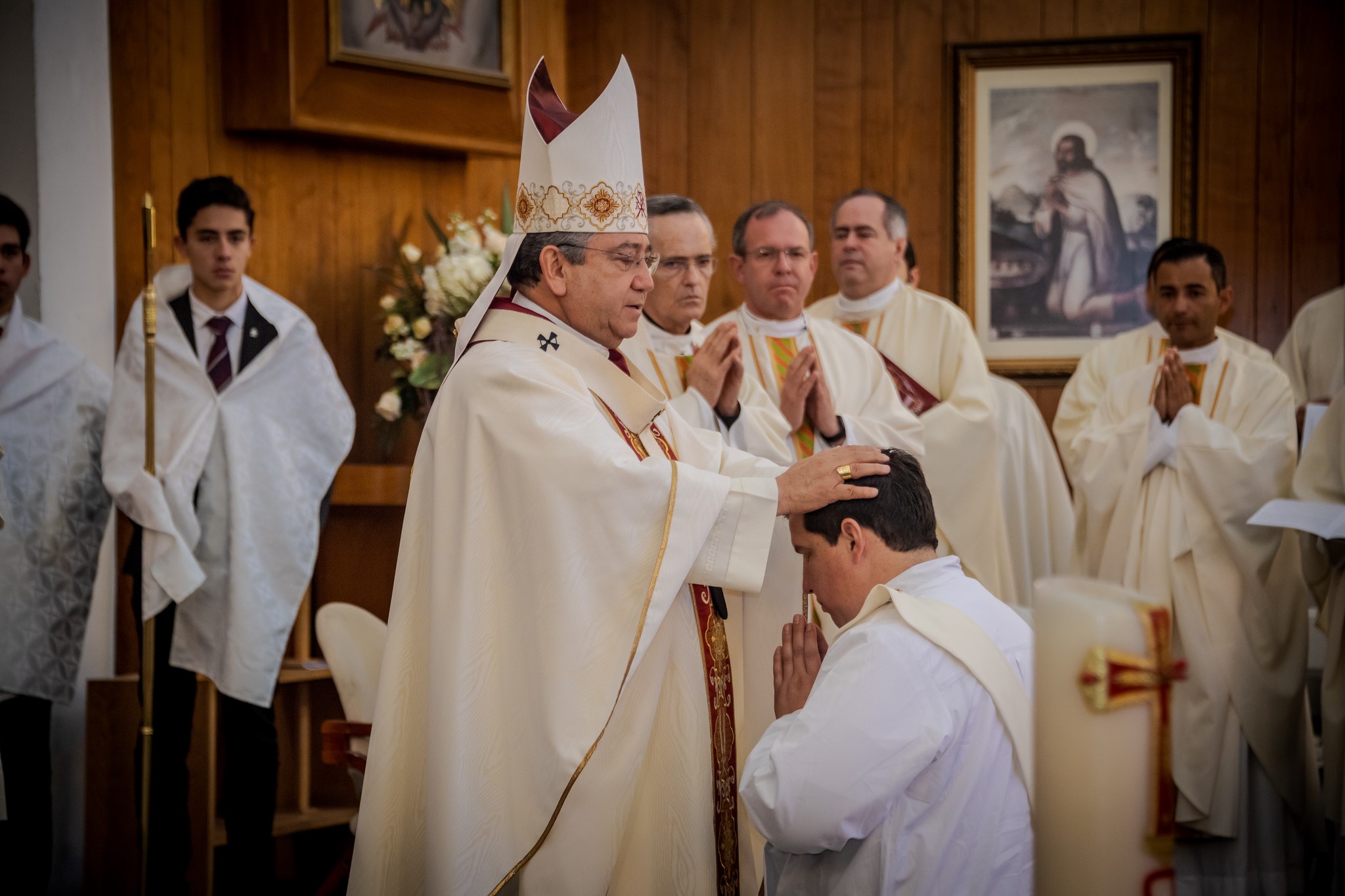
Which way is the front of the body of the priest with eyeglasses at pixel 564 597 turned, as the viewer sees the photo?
to the viewer's right

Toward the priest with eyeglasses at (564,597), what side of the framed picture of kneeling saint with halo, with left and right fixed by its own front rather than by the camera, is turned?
front

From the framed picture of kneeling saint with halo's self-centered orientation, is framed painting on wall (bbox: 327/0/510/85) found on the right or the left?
on its right

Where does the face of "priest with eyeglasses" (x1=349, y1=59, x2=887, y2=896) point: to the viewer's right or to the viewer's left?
to the viewer's right

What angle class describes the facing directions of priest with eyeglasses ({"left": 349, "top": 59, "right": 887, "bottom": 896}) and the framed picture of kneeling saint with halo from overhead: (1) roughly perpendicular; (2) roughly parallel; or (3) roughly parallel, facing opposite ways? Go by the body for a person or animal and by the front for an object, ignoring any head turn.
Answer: roughly perpendicular

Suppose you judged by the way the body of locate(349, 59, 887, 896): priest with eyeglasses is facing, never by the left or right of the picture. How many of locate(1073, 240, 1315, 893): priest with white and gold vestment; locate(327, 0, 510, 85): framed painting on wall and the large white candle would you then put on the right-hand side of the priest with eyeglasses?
1

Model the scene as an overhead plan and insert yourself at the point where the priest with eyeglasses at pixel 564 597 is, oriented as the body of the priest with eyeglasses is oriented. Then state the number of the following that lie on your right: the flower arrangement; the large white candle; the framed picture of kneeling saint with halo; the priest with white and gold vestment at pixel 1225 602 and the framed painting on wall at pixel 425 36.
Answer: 1

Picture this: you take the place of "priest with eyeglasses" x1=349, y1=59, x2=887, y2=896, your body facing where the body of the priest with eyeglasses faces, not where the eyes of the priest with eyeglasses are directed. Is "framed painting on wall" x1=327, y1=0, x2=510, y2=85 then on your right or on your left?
on your left

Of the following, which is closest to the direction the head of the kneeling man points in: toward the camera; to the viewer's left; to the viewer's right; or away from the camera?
to the viewer's left

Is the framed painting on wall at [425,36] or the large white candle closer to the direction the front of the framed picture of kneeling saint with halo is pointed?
the large white candle

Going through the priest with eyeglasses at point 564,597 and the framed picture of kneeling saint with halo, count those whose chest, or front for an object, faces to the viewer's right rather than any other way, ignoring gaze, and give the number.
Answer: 1

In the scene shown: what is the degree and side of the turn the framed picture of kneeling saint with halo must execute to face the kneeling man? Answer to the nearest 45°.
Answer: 0° — it already faces them

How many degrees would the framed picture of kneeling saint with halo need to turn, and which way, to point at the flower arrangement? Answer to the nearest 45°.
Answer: approximately 45° to its right

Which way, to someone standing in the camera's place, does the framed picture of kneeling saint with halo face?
facing the viewer
